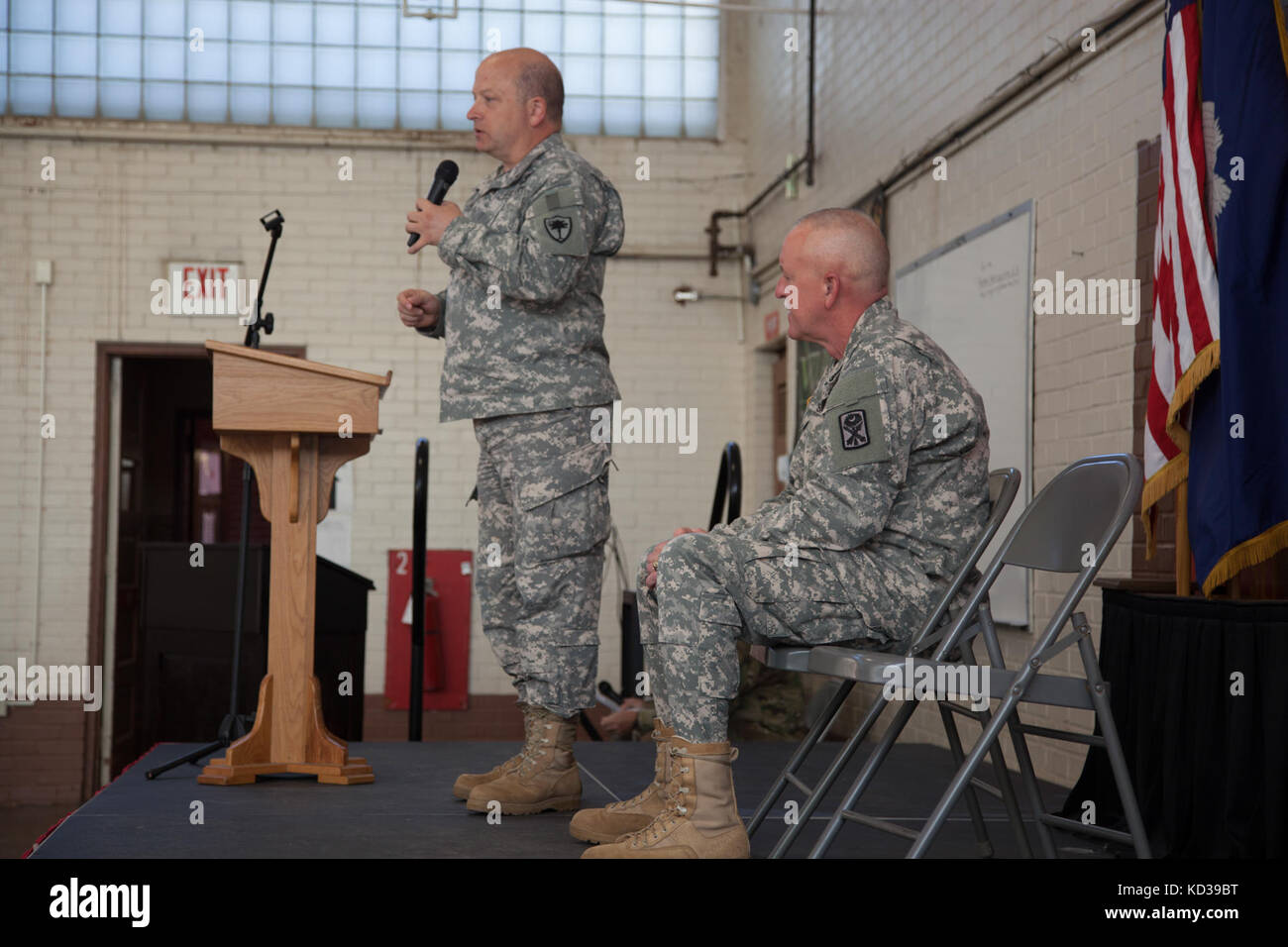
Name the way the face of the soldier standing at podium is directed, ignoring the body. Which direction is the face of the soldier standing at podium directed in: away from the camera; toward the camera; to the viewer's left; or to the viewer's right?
to the viewer's left

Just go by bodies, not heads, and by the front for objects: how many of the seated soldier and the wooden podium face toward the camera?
0

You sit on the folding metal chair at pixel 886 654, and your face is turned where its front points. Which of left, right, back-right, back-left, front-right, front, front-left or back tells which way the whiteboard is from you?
right

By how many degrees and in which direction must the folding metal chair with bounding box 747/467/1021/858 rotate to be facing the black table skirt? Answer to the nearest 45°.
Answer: approximately 180°

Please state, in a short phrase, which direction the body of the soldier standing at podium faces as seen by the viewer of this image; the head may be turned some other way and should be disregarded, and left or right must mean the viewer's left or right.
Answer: facing to the left of the viewer

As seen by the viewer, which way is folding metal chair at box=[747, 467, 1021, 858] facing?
to the viewer's left

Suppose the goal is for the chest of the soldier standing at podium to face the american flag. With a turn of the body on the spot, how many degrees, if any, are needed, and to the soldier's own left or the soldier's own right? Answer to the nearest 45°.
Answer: approximately 180°

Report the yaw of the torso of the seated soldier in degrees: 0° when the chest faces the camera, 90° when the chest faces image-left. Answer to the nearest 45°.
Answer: approximately 90°

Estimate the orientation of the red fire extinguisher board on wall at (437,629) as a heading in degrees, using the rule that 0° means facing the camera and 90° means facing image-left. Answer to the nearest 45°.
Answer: approximately 0°

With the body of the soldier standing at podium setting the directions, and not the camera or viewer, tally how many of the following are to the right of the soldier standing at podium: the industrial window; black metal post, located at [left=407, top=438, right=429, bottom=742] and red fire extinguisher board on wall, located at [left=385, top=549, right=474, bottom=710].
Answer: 3

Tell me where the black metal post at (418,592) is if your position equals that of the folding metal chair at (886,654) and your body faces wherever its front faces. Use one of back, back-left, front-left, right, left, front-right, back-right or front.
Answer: front-right

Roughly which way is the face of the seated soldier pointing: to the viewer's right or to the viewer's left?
to the viewer's left
